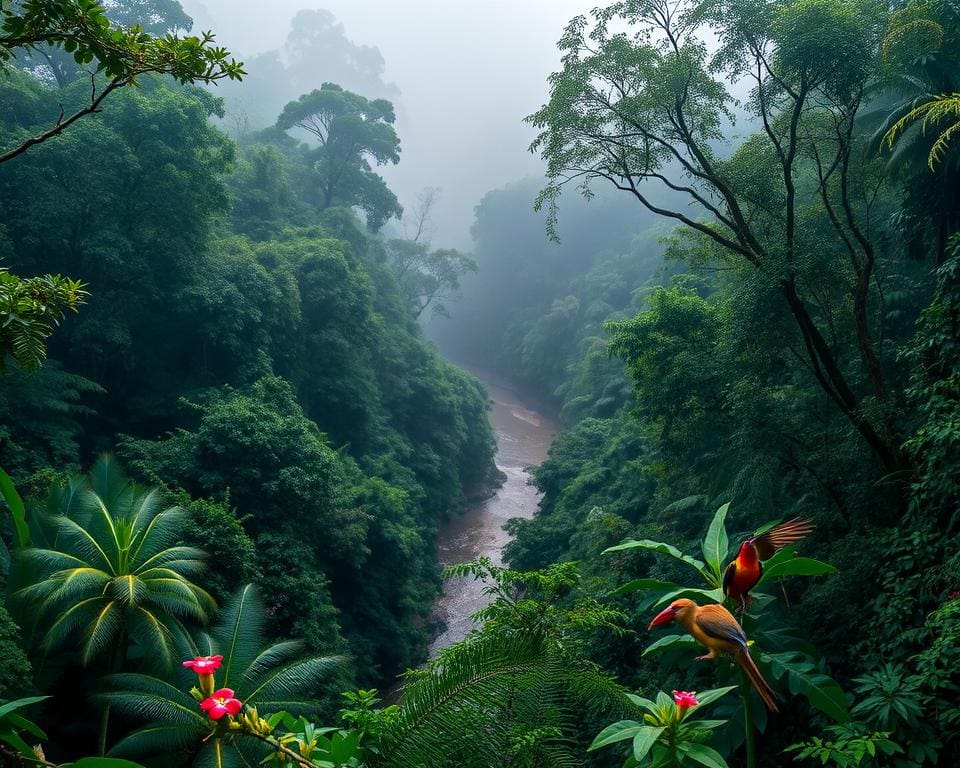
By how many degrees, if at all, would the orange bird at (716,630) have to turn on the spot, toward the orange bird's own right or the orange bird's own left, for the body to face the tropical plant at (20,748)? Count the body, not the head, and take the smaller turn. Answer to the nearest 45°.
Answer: approximately 45° to the orange bird's own left

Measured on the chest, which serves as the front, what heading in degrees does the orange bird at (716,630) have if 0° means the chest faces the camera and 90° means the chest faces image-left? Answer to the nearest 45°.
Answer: approximately 90°

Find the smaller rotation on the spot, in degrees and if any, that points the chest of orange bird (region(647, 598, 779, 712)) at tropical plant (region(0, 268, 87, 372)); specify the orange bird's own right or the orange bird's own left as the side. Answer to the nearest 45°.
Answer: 0° — it already faces it

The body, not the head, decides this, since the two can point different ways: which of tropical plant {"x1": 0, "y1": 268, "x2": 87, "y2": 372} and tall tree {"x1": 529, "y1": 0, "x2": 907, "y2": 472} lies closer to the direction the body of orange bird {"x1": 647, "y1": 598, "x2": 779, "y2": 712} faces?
the tropical plant
